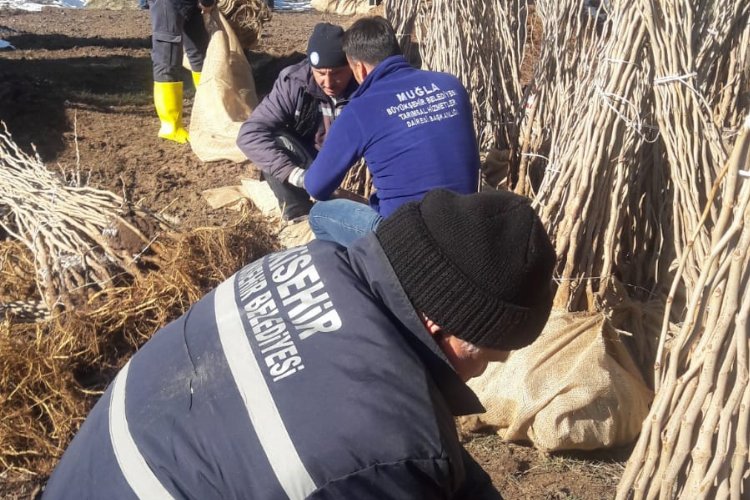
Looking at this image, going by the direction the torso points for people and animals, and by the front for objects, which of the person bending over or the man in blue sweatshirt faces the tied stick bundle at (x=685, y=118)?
the person bending over

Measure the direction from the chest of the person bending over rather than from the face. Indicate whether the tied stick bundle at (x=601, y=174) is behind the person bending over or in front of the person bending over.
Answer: in front

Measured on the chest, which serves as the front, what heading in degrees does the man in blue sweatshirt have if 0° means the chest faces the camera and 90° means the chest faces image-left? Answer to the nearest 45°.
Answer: approximately 135°

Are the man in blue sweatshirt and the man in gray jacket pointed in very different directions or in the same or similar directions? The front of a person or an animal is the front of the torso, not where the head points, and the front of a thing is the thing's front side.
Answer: very different directions

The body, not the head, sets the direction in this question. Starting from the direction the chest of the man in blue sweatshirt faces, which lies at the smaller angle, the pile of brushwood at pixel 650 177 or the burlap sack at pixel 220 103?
the burlap sack

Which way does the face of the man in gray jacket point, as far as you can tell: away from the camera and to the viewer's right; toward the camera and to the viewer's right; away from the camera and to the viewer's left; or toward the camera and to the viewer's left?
toward the camera and to the viewer's right

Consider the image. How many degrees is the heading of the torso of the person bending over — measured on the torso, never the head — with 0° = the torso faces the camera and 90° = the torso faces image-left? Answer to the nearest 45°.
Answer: approximately 225°

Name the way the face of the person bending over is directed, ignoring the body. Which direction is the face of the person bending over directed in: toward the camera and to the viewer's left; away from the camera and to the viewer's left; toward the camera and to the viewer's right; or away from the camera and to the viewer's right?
away from the camera and to the viewer's right

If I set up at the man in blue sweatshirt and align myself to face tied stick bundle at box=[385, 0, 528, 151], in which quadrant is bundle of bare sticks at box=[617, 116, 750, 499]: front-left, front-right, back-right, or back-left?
back-right

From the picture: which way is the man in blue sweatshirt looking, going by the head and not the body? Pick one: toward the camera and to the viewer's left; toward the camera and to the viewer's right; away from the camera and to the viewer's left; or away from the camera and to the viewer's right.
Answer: away from the camera and to the viewer's left

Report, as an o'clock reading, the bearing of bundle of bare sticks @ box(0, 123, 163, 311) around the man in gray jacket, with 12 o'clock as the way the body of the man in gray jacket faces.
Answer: The bundle of bare sticks is roughly at 3 o'clock from the man in gray jacket.

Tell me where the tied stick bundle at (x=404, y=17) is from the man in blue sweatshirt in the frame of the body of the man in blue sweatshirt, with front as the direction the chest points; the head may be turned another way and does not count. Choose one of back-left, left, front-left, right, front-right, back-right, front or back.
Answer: front-right
